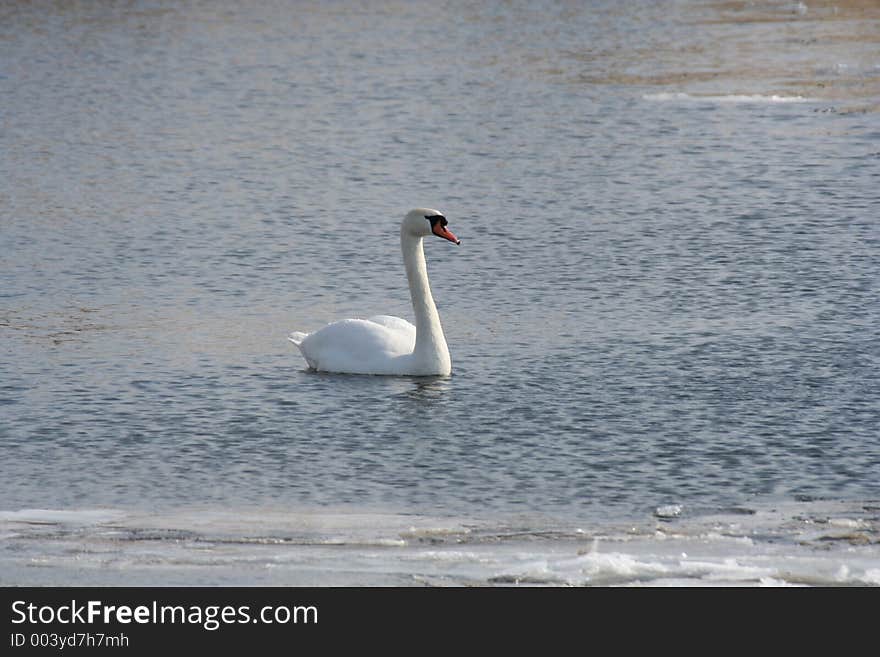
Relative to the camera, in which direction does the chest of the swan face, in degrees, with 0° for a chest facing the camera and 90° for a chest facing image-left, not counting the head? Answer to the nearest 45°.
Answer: approximately 270°
